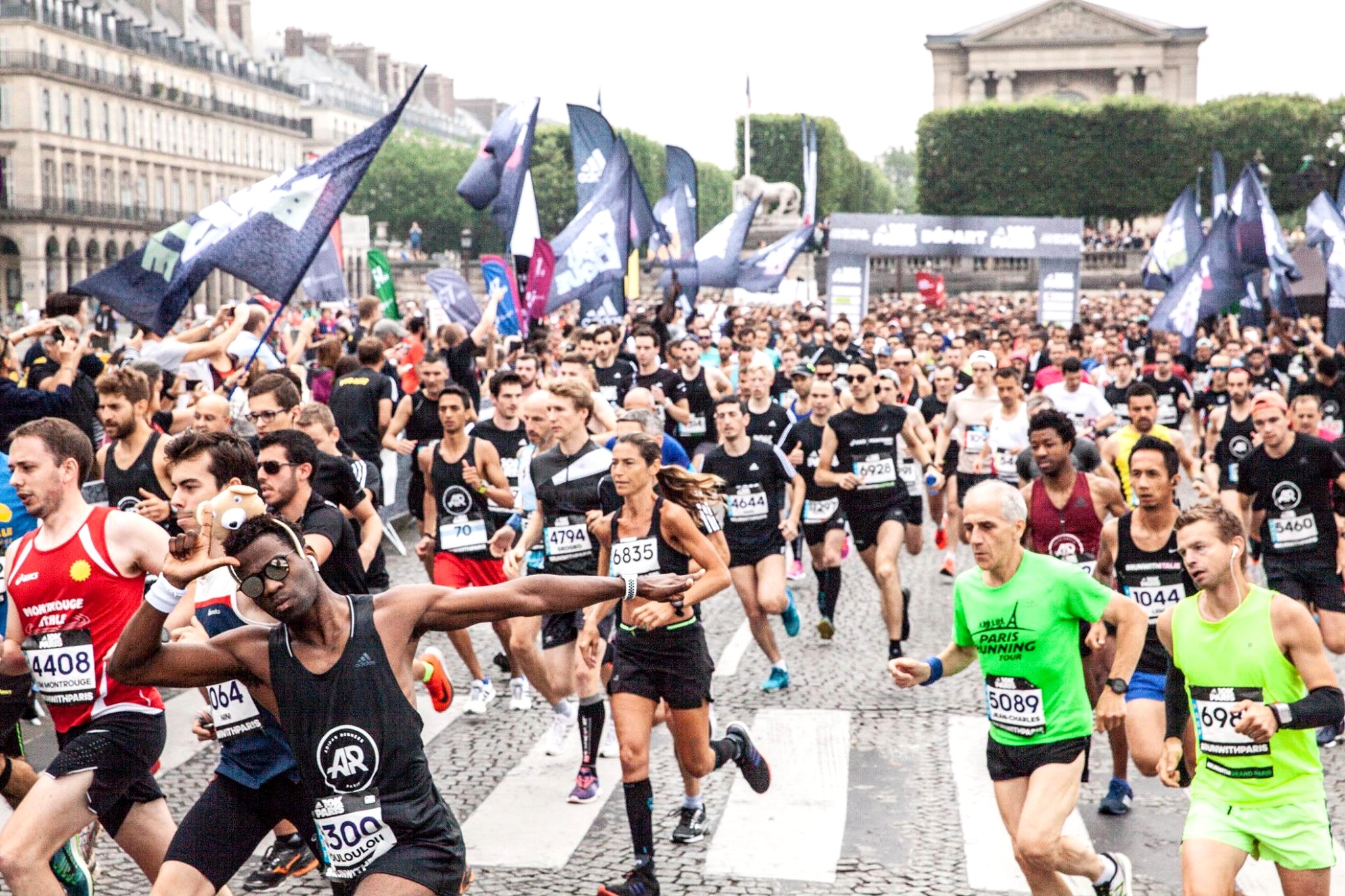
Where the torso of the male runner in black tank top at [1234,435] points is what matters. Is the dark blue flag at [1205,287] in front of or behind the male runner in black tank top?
behind

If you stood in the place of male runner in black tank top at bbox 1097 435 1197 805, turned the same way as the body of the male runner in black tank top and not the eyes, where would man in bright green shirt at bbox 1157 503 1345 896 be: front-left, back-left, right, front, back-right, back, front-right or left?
front

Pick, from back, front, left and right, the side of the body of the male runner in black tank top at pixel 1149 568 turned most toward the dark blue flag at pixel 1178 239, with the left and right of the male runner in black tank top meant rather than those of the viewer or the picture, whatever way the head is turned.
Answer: back

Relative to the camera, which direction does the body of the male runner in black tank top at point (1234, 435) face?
toward the camera

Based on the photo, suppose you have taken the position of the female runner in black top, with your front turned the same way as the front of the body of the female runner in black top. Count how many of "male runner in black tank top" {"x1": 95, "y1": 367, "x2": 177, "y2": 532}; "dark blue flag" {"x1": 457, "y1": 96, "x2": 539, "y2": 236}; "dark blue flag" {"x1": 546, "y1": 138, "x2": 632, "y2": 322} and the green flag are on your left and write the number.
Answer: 0

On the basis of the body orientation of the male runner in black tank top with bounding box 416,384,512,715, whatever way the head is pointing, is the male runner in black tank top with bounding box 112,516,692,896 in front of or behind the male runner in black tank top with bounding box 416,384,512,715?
in front

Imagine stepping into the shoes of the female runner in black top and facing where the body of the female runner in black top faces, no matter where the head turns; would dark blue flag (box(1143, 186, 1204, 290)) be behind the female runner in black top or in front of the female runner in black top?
behind

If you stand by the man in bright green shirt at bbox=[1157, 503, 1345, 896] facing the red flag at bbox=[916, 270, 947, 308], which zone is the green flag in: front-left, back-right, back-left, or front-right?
front-left

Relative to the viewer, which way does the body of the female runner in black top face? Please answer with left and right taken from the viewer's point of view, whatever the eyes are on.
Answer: facing the viewer and to the left of the viewer

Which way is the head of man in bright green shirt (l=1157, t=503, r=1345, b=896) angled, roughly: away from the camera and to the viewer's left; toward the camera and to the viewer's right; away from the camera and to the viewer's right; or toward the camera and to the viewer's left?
toward the camera and to the viewer's left

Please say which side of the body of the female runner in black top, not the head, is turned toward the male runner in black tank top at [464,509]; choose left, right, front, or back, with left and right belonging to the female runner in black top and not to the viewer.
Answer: right

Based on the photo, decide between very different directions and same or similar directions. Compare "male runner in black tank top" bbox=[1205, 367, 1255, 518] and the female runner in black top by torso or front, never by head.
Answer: same or similar directions

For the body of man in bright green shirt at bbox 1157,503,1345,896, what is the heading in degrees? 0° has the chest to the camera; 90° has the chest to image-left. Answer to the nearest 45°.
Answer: approximately 45°

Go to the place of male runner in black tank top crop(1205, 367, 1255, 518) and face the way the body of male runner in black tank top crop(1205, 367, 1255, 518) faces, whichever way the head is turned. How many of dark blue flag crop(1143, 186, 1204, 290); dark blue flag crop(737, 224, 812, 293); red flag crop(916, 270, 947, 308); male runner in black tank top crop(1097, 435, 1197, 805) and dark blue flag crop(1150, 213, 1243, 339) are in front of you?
1

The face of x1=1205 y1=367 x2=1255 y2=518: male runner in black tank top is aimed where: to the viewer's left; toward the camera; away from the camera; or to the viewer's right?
toward the camera

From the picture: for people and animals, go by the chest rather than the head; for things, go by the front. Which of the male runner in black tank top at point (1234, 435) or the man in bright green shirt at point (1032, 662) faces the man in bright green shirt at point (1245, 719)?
the male runner in black tank top

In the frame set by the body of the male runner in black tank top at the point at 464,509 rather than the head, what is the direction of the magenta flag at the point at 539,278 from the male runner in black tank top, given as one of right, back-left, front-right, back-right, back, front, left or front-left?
back

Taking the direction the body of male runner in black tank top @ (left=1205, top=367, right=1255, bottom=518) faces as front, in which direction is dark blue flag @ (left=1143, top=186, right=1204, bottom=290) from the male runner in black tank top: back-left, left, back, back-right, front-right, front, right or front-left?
back

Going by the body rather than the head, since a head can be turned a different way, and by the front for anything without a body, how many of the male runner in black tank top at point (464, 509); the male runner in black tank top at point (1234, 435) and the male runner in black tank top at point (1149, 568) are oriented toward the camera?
3
